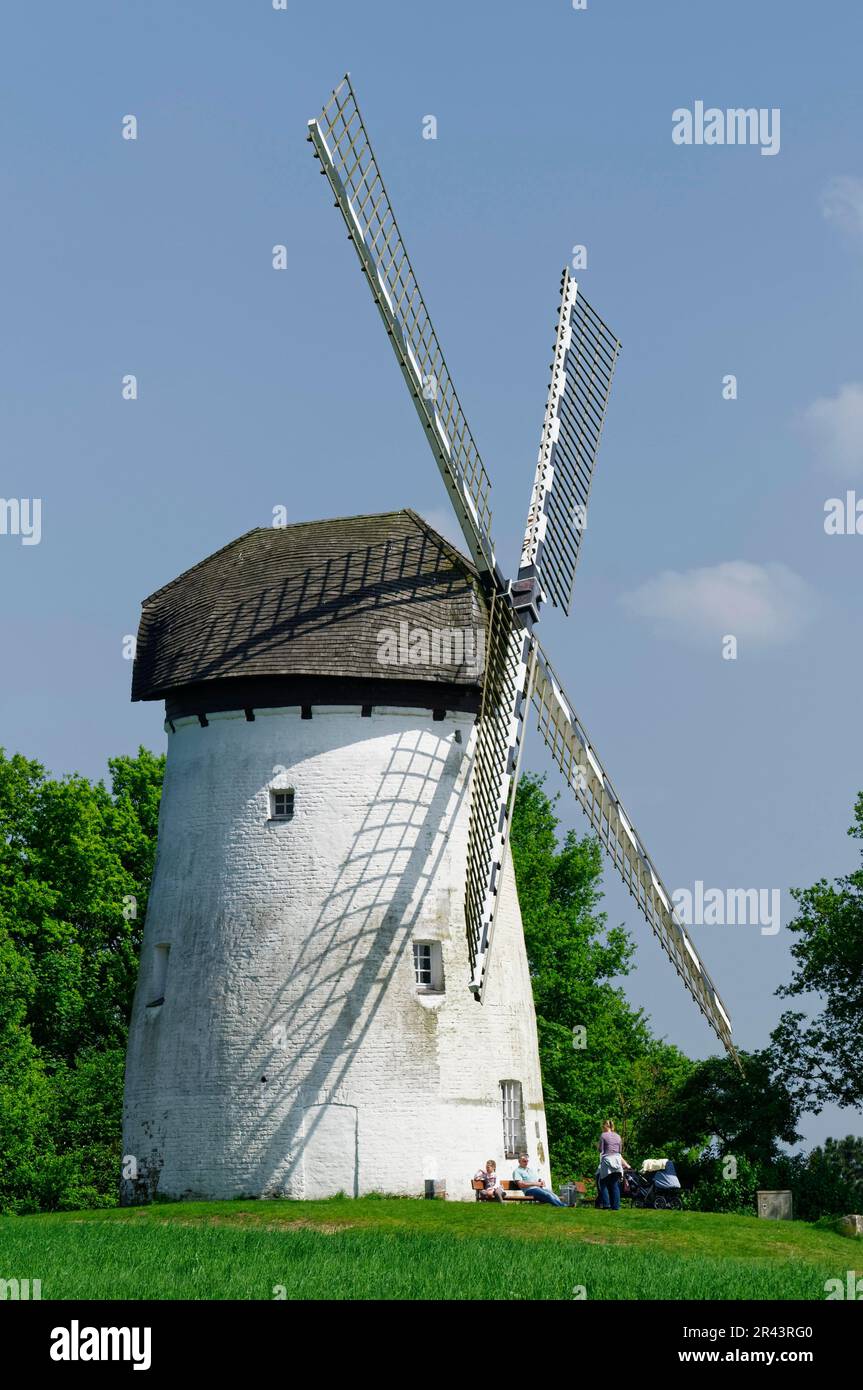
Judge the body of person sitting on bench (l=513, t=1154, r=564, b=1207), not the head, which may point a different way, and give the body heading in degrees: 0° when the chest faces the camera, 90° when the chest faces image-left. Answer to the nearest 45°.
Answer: approximately 315°

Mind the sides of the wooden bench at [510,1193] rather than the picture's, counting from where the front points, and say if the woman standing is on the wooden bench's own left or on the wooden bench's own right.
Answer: on the wooden bench's own left

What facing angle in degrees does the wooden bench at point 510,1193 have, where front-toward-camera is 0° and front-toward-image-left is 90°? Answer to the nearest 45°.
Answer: approximately 0°

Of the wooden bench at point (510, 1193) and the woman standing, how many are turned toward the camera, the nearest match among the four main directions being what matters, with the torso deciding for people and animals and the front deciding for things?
1

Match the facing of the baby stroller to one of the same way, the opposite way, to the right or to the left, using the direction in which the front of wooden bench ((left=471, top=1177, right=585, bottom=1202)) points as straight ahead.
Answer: to the left

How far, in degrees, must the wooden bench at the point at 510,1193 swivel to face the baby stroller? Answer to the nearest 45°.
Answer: approximately 90° to its left

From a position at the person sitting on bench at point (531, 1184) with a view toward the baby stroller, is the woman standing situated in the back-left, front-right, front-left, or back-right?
front-right

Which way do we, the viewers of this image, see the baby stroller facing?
facing to the right of the viewer
